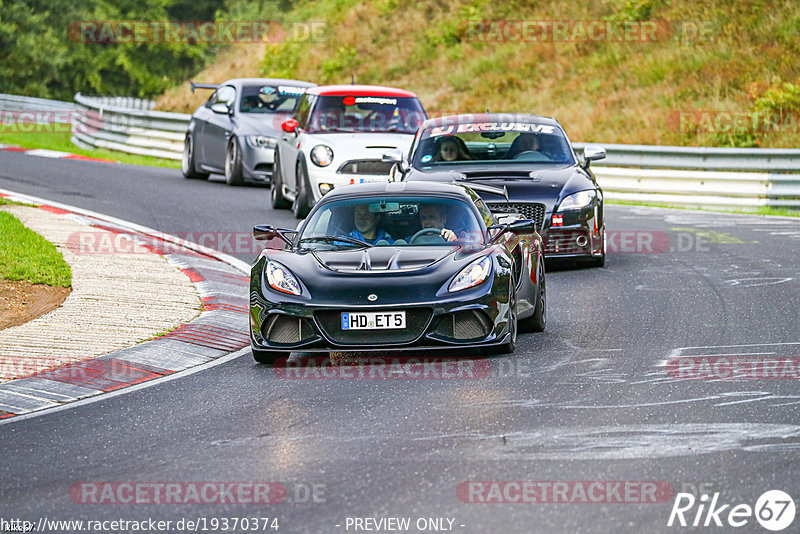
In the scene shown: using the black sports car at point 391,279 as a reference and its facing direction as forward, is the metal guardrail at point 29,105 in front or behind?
behind

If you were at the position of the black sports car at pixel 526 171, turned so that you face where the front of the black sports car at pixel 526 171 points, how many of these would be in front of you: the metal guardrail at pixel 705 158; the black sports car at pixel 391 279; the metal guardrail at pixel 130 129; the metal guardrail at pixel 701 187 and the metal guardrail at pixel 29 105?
1

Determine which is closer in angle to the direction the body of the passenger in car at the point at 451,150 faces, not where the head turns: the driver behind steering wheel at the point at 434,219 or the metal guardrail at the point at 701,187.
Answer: the driver behind steering wheel

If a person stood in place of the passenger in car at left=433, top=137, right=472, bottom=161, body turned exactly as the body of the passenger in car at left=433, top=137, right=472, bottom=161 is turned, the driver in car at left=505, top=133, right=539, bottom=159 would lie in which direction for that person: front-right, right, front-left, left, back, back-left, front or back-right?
left

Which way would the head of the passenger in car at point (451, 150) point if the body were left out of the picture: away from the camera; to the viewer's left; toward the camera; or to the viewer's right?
toward the camera

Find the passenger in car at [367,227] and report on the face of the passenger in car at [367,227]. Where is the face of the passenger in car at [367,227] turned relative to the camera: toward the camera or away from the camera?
toward the camera

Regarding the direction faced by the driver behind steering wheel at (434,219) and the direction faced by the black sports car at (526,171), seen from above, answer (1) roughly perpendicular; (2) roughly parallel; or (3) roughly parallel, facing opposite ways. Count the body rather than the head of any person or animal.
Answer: roughly parallel

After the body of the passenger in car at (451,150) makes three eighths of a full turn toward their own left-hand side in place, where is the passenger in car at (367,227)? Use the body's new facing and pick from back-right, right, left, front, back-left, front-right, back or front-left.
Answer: back-right

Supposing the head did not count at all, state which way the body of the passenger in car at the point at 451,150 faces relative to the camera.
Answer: toward the camera

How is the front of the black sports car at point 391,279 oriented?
toward the camera

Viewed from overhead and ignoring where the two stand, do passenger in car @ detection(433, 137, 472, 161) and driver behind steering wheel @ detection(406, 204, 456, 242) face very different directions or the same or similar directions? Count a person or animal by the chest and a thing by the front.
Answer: same or similar directions

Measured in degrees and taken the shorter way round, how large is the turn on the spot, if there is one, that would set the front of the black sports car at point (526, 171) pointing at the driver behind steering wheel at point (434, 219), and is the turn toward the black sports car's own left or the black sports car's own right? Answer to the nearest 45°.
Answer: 0° — it already faces them

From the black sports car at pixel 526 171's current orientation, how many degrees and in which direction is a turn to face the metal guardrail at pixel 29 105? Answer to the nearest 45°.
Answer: approximately 135° to its right

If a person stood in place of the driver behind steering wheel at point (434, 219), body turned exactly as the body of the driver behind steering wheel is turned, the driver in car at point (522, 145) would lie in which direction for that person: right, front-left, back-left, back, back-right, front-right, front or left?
back
